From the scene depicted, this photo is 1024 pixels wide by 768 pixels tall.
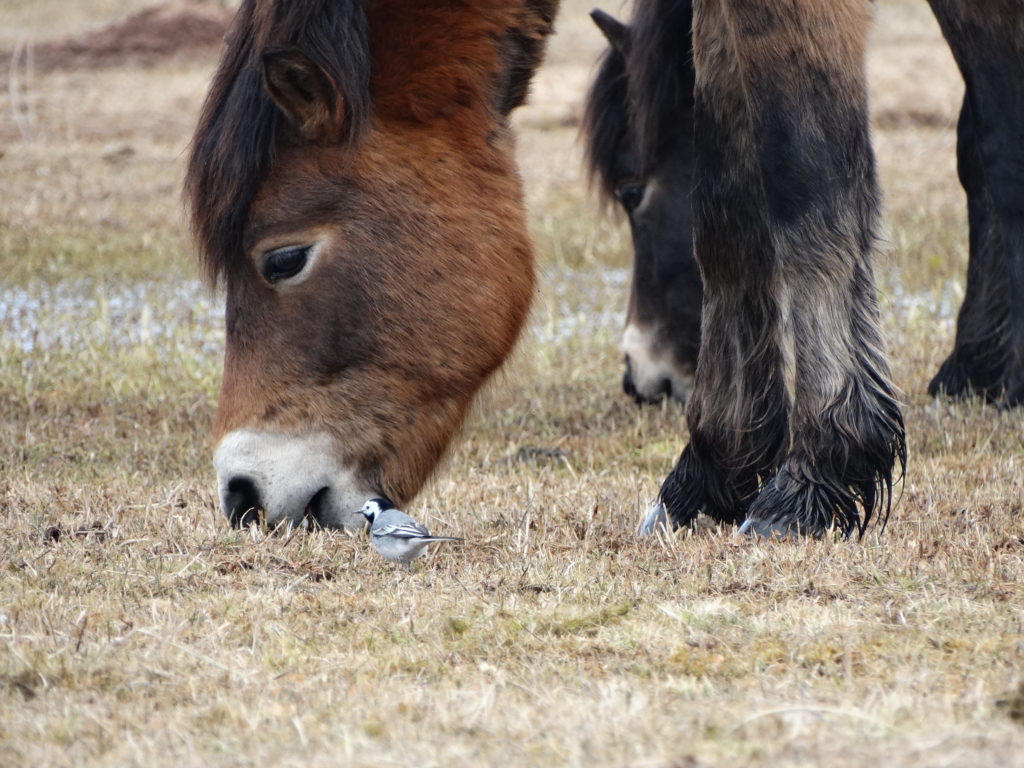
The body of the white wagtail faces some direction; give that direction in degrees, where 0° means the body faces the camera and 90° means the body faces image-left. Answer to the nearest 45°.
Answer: approximately 90°

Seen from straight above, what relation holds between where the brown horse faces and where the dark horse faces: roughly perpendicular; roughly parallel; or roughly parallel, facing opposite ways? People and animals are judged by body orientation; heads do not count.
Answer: roughly parallel

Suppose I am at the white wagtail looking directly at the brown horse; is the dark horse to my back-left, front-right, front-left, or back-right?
front-right

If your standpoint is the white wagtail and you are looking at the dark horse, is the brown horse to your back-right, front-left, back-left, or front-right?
front-left

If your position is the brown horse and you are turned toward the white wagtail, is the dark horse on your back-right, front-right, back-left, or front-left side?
back-left

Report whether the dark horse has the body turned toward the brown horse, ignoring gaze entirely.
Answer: no

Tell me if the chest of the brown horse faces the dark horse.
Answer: no

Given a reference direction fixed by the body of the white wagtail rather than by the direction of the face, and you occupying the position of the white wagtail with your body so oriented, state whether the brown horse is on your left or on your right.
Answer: on your right
